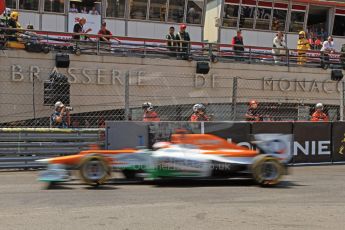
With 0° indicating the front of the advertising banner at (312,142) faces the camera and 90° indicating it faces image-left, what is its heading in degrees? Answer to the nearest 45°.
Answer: approximately 0°

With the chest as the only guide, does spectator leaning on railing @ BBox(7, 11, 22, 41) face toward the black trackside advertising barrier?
yes

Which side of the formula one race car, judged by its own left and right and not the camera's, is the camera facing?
left

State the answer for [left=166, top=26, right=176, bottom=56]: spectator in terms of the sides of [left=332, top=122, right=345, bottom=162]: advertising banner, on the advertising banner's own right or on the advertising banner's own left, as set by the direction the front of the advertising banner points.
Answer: on the advertising banner's own right

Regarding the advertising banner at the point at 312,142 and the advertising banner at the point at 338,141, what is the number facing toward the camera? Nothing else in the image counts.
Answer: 2

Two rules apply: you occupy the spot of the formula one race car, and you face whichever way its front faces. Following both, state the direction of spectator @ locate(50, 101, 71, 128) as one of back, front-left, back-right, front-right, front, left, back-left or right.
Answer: front-right

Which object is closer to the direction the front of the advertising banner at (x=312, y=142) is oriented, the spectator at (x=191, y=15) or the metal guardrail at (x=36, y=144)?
the metal guardrail

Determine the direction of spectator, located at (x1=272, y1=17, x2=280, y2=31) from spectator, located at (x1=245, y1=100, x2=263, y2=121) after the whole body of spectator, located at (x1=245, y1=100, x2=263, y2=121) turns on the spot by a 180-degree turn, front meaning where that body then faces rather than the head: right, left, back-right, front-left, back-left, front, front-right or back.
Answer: front

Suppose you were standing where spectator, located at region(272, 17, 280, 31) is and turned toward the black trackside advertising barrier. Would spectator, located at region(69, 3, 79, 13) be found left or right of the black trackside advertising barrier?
right

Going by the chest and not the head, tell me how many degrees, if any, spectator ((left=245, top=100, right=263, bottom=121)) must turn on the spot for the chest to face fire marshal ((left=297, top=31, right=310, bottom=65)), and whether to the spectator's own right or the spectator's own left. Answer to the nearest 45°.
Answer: approximately 180°

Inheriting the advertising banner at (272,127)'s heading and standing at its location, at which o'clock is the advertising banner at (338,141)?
the advertising banner at (338,141) is roughly at 8 o'clock from the advertising banner at (272,127).
